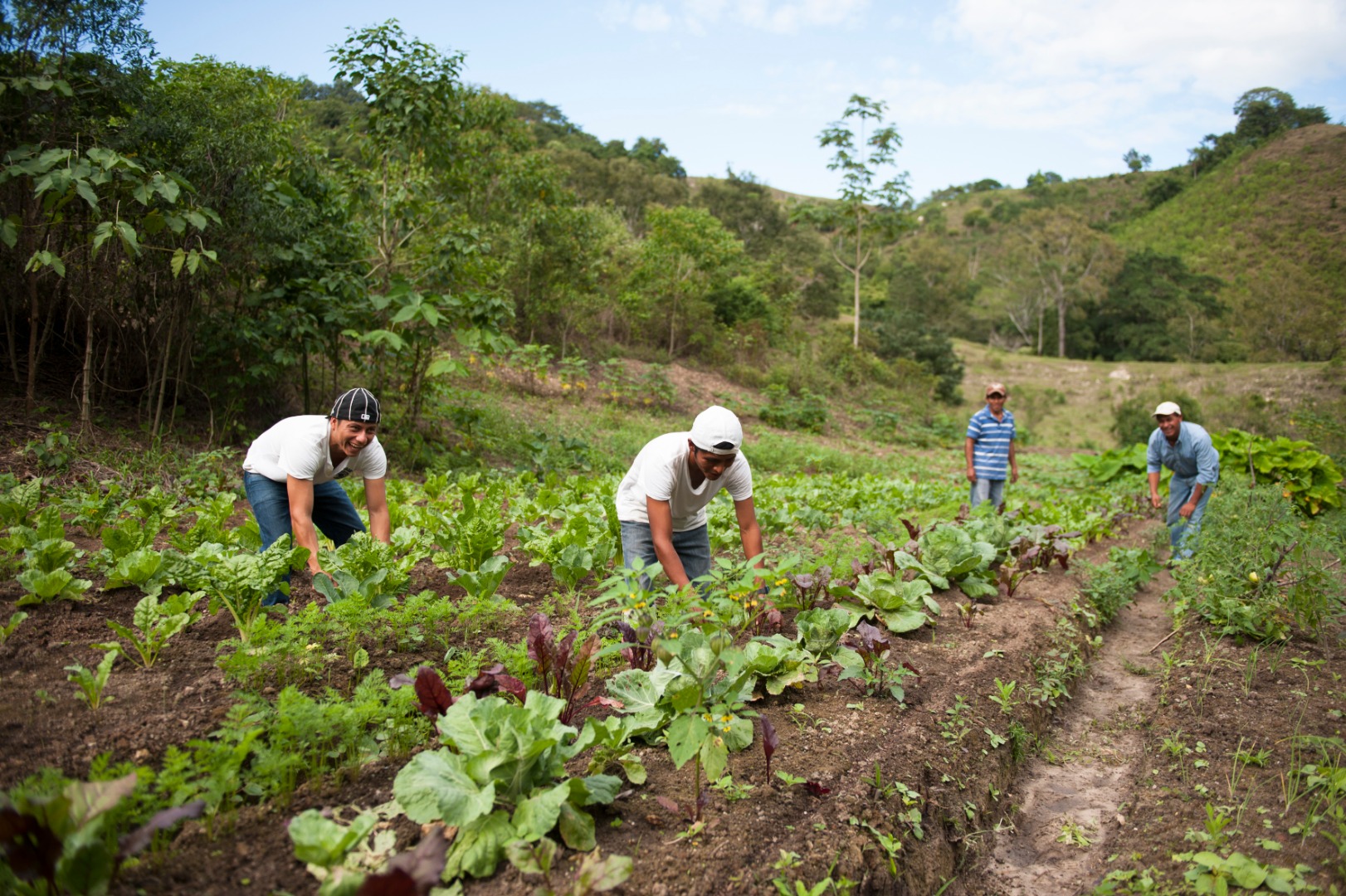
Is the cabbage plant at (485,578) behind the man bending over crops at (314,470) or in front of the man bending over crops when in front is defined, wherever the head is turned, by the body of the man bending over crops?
in front

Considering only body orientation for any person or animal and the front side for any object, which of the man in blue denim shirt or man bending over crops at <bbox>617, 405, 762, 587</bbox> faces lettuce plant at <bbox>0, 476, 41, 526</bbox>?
the man in blue denim shirt

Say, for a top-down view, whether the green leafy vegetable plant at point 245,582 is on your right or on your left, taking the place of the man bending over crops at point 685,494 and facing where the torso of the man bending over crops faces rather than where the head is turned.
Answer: on your right

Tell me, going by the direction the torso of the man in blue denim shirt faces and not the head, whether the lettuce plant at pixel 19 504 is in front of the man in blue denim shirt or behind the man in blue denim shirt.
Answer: in front

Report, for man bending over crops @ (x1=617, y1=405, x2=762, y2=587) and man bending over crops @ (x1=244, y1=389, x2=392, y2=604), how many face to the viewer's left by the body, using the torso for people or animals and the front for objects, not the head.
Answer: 0

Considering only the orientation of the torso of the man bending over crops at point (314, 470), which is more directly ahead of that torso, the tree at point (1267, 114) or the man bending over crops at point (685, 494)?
the man bending over crops

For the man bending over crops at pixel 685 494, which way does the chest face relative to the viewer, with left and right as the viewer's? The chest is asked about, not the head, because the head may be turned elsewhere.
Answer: facing the viewer and to the right of the viewer
